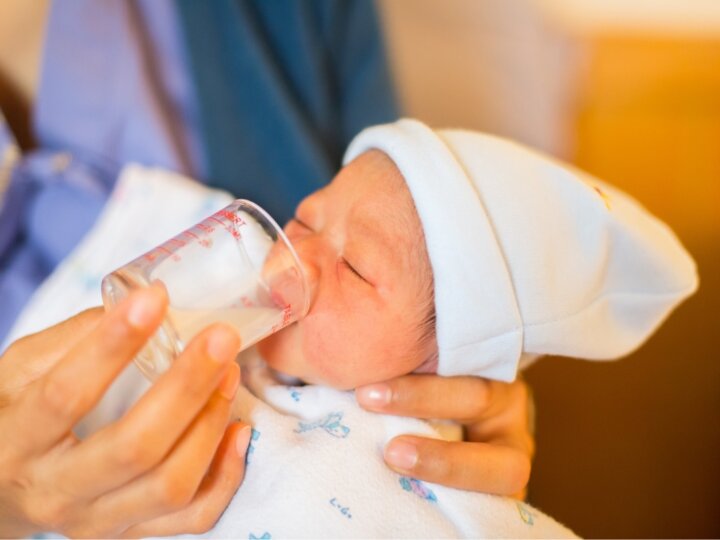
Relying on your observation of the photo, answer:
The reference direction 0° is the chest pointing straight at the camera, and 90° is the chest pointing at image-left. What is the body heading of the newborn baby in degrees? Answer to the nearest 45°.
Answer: approximately 45°
